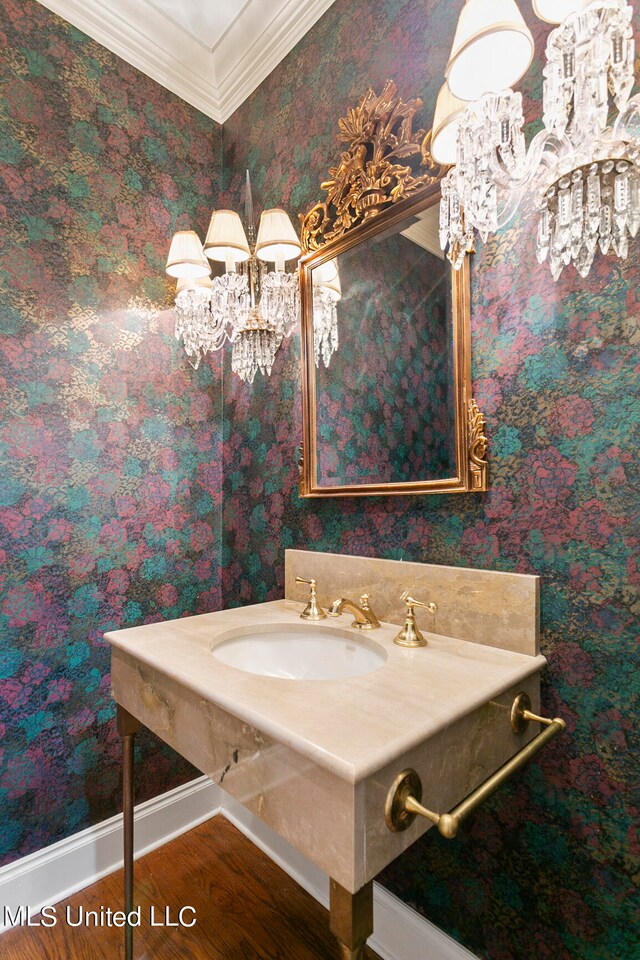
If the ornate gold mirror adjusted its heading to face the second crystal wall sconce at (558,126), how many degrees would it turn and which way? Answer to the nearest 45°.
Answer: approximately 90° to its left

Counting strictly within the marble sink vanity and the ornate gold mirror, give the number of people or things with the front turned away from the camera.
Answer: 0

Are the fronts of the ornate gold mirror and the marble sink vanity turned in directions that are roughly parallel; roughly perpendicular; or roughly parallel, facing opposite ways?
roughly parallel

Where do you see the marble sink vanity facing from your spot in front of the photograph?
facing the viewer and to the left of the viewer
